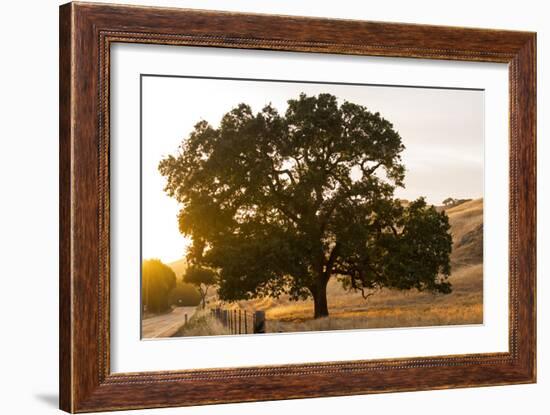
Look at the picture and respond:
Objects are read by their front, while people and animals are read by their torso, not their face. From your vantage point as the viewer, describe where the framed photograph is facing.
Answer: facing the viewer and to the right of the viewer
